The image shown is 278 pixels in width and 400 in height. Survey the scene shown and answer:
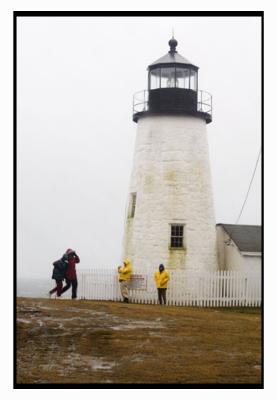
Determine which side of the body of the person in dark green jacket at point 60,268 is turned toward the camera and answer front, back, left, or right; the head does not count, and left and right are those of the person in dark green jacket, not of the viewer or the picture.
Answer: right

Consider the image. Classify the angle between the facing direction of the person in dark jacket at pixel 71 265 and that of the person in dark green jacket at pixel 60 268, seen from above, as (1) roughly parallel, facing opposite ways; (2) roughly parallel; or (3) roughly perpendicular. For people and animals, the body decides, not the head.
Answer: roughly parallel
